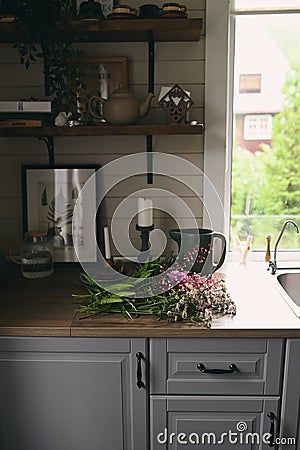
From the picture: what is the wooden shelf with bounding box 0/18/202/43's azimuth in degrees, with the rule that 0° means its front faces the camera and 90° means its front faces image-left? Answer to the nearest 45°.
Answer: approximately 0°

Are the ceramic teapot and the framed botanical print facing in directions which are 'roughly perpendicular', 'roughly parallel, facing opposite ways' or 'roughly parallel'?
roughly perpendicular

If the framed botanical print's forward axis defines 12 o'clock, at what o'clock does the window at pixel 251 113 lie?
The window is roughly at 9 o'clock from the framed botanical print.

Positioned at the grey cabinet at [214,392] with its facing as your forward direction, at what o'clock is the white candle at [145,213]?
The white candle is roughly at 5 o'clock from the grey cabinet.

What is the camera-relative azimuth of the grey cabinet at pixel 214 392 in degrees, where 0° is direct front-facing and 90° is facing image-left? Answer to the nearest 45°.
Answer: approximately 0°
